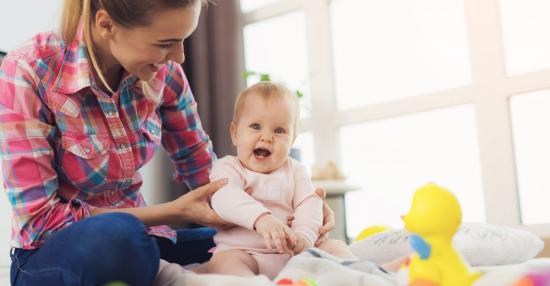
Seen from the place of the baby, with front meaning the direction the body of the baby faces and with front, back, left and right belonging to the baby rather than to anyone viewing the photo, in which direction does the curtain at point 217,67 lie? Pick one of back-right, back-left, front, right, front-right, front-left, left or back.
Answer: back

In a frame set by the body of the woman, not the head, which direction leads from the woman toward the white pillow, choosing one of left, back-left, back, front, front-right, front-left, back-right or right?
front-left

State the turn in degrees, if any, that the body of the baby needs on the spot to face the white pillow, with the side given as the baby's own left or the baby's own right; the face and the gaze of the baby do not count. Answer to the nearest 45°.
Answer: approximately 90° to the baby's own left

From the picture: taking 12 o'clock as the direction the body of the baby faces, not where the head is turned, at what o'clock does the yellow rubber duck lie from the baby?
The yellow rubber duck is roughly at 11 o'clock from the baby.

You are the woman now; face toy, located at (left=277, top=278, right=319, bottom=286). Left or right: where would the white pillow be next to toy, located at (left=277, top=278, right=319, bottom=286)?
left

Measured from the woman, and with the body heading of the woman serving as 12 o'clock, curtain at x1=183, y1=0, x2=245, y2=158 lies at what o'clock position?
The curtain is roughly at 8 o'clock from the woman.

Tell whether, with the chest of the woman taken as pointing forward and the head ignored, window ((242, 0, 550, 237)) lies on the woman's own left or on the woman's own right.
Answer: on the woman's own left

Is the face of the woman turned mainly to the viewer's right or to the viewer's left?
to the viewer's right

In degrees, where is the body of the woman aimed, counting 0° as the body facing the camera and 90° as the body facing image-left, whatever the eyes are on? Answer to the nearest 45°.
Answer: approximately 315°

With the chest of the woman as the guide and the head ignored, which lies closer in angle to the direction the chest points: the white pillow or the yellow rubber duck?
the yellow rubber duck

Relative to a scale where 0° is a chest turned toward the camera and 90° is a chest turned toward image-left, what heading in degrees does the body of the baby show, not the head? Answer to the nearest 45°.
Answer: approximately 0°

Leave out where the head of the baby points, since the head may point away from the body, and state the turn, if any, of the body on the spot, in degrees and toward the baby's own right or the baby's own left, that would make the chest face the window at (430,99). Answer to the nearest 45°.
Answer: approximately 135° to the baby's own left
